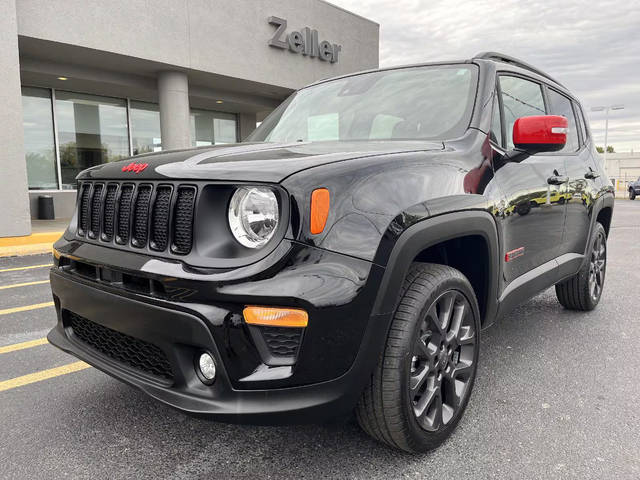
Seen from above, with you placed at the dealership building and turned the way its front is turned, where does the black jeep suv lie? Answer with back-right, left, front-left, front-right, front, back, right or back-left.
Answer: front-right

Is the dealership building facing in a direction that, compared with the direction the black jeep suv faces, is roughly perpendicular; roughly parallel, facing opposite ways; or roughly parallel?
roughly perpendicular

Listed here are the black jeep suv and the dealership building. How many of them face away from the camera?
0

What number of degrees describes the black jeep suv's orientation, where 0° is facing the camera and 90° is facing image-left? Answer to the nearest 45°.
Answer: approximately 45°

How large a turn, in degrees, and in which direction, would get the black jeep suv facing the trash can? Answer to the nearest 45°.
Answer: approximately 90° to its right
